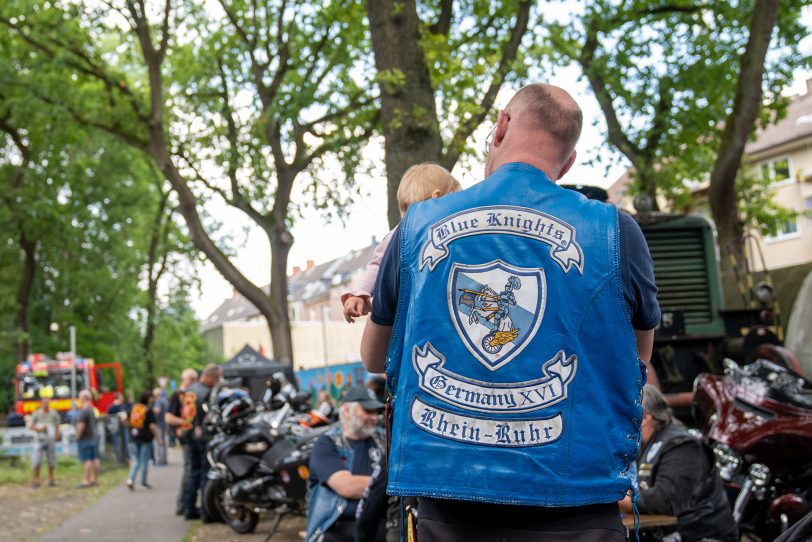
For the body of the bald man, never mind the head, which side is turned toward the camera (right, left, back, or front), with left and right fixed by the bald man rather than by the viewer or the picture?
back

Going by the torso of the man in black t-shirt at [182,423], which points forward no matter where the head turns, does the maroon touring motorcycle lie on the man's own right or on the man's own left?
on the man's own right

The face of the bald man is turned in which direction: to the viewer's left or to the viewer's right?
to the viewer's left

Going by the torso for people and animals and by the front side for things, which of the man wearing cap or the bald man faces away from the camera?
the bald man

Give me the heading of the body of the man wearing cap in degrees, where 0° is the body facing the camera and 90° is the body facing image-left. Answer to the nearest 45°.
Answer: approximately 315°
